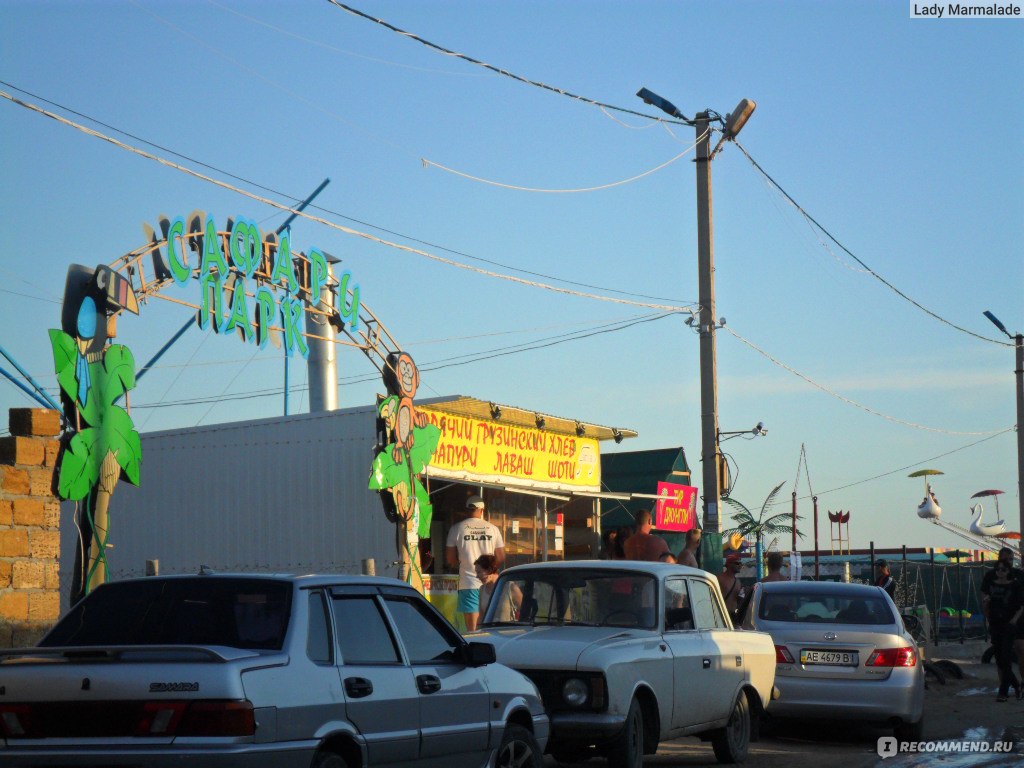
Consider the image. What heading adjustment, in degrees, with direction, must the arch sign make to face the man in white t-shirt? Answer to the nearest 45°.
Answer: approximately 45° to its left

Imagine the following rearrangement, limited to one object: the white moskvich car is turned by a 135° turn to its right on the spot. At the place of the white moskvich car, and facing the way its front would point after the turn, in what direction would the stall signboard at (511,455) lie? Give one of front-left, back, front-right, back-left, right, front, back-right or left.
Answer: front

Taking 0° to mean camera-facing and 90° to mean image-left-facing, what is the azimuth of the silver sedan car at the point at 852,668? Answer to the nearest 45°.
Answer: approximately 180°

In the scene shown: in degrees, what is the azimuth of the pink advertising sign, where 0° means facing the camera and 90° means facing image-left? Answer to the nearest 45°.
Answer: approximately 0°

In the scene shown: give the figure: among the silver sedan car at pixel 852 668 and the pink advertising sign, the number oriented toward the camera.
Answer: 1

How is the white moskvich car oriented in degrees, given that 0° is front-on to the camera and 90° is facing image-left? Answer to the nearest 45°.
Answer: approximately 45°

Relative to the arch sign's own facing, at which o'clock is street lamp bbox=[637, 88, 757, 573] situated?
The street lamp is roughly at 10 o'clock from the arch sign.

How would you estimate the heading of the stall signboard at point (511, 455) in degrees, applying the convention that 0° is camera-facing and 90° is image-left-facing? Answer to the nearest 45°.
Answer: approximately 315°
